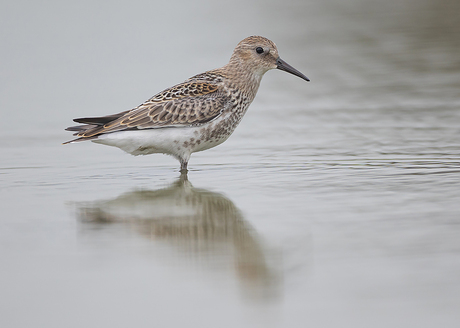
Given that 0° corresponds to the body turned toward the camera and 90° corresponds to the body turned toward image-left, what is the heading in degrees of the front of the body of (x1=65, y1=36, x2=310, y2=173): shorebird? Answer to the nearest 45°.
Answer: approximately 270°
